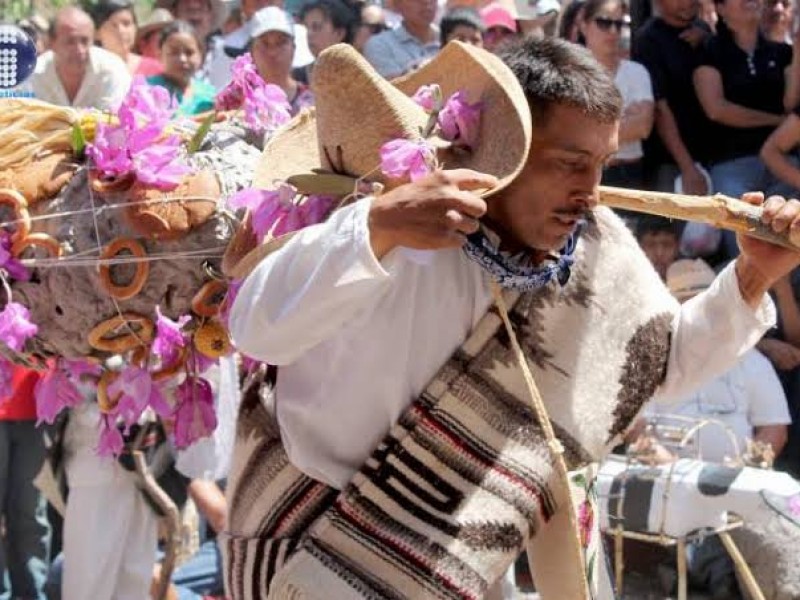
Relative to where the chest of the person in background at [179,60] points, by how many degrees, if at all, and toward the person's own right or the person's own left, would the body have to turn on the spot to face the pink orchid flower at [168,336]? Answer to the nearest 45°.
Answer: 0° — they already face it

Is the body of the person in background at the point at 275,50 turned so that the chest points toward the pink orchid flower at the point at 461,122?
yes

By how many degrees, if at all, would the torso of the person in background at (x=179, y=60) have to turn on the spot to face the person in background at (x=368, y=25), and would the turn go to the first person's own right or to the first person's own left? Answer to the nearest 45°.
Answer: approximately 135° to the first person's own left

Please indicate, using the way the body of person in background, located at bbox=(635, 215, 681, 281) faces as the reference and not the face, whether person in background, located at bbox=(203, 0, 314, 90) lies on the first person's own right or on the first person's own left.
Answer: on the first person's own right

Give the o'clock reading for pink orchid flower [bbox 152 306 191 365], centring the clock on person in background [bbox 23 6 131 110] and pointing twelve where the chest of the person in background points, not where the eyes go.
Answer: The pink orchid flower is roughly at 12 o'clock from the person in background.

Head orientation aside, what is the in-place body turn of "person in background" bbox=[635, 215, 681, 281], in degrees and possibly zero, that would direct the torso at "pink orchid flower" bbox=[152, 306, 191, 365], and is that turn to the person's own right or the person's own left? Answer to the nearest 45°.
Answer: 0° — they already face it

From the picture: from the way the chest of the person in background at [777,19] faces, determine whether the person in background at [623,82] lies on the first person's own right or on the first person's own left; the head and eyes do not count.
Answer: on the first person's own right

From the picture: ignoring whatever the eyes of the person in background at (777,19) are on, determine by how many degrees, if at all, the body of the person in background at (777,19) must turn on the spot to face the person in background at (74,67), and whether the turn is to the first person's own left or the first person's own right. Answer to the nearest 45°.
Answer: approximately 45° to the first person's own right
